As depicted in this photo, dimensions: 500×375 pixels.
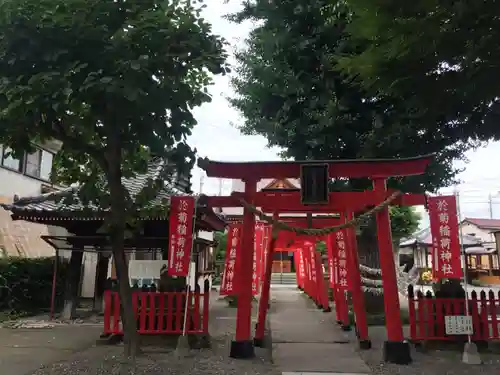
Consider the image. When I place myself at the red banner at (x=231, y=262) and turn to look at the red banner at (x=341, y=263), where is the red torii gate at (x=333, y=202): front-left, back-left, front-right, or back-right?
front-right

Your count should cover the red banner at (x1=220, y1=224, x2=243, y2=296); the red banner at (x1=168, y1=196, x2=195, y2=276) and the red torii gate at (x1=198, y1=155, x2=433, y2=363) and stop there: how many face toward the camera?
3

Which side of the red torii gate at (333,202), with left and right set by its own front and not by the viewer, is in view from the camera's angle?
front

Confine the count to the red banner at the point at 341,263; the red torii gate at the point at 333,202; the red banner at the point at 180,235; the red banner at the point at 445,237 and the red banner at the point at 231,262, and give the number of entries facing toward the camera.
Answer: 5

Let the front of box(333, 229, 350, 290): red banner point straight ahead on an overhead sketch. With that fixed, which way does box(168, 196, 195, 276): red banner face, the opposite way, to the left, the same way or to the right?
the same way

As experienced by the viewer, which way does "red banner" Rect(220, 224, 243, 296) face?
facing the viewer

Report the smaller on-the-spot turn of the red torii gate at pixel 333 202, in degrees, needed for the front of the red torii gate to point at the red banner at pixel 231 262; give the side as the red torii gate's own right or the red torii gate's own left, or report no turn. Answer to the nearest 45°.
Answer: approximately 135° to the red torii gate's own right

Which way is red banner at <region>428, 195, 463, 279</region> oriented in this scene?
toward the camera

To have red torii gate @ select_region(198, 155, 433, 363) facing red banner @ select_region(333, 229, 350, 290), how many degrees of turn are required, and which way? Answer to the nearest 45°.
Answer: approximately 180°

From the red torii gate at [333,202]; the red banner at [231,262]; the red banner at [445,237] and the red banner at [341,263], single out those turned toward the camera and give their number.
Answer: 4

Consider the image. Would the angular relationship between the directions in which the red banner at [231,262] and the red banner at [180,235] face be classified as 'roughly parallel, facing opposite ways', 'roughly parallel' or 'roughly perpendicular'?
roughly parallel

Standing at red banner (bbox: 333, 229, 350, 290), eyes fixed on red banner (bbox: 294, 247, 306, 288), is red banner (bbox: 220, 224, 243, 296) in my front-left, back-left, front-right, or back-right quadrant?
back-left

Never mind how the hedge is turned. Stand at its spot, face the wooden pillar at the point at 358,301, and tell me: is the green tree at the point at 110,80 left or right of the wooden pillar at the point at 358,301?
right

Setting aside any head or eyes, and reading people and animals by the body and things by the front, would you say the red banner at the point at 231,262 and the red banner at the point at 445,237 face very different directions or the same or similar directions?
same or similar directions
